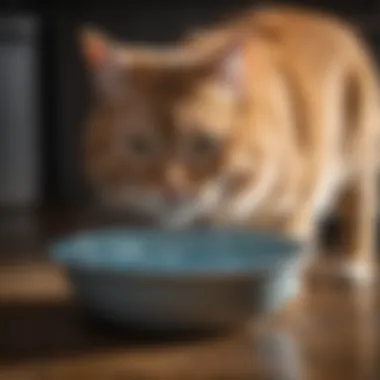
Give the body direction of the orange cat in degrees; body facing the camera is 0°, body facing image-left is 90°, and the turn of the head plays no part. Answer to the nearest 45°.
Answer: approximately 45°
